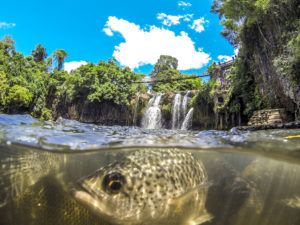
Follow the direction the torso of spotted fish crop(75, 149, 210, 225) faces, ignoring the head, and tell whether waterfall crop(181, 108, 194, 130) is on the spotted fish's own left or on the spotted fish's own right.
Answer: on the spotted fish's own right

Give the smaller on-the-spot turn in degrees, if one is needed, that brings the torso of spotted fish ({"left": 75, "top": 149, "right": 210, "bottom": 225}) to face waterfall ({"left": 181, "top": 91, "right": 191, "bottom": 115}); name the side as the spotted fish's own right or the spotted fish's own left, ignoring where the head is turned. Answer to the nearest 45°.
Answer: approximately 90° to the spotted fish's own right

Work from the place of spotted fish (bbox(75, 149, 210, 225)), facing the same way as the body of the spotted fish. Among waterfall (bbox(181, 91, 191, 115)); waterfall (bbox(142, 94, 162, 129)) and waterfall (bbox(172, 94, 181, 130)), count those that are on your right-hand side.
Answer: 3

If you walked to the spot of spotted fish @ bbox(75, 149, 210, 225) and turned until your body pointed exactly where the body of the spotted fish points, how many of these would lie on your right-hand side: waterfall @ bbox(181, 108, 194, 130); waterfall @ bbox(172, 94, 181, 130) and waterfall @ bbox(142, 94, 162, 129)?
3

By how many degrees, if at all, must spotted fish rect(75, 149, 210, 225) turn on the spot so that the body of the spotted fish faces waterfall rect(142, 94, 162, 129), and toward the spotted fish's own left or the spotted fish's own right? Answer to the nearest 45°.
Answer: approximately 90° to the spotted fish's own right

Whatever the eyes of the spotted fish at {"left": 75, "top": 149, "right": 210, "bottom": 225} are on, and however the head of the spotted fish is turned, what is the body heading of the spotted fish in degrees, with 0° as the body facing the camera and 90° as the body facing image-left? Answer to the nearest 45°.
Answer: approximately 90°

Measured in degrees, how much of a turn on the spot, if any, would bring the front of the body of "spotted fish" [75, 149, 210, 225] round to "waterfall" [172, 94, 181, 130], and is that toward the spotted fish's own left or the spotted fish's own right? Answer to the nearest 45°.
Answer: approximately 90° to the spotted fish's own right
